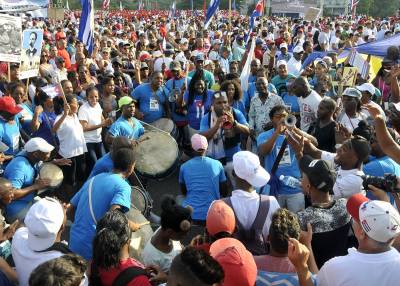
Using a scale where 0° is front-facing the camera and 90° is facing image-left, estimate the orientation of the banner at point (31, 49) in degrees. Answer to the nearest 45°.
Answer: approximately 0°

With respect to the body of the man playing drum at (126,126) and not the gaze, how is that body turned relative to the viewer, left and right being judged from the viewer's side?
facing the viewer and to the right of the viewer

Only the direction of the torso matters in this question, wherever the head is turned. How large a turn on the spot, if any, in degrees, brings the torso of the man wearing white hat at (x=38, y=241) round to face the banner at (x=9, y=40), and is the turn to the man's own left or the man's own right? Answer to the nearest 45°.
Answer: approximately 45° to the man's own left

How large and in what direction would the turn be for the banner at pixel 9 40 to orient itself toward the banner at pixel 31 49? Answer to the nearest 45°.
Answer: approximately 135° to its left

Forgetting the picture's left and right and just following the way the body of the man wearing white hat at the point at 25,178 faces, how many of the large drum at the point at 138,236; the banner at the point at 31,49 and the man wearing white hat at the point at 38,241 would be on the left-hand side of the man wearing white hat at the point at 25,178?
1

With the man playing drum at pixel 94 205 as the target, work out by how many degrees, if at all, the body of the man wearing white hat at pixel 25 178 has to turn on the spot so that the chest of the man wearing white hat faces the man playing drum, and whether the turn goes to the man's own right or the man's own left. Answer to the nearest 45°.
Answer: approximately 45° to the man's own right

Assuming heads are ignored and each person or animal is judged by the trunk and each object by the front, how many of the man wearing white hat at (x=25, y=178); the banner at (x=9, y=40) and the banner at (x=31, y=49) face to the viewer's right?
1

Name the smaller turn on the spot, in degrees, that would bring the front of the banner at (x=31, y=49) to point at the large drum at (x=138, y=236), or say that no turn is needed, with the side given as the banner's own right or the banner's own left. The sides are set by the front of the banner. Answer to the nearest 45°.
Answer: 0° — it already faces it

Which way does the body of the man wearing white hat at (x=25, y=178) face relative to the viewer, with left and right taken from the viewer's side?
facing to the right of the viewer

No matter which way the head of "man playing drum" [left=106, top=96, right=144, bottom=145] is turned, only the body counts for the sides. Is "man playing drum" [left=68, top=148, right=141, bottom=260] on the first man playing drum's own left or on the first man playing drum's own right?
on the first man playing drum's own right

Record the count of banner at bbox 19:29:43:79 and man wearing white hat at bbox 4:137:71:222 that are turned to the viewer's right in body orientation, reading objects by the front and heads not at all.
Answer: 1

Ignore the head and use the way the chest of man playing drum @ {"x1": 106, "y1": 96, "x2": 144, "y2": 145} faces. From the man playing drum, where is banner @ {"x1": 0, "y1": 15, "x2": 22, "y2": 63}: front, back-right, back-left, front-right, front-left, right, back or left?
back

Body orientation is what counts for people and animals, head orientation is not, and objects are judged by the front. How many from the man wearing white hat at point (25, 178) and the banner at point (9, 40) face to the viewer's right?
1

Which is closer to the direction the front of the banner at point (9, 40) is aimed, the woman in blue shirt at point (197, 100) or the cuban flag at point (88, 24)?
the woman in blue shirt

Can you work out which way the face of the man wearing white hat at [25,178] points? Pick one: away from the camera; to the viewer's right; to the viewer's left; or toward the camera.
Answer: to the viewer's right

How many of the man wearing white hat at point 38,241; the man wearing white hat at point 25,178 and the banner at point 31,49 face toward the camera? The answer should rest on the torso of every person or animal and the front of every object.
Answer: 1

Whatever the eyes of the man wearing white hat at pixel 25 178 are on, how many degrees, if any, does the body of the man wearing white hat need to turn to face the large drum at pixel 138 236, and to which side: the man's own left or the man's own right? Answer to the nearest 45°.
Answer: approximately 45° to the man's own right

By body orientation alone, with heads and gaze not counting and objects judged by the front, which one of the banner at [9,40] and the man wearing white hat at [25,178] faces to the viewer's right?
the man wearing white hat

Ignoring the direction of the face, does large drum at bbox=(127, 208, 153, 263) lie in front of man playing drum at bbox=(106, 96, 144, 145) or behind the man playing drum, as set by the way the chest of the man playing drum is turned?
in front

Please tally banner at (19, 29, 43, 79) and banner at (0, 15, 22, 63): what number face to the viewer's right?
0

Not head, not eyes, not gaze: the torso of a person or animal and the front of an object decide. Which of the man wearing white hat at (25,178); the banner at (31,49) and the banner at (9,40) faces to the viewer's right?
the man wearing white hat

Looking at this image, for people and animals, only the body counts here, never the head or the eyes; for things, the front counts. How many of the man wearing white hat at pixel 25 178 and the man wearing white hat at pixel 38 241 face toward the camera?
0

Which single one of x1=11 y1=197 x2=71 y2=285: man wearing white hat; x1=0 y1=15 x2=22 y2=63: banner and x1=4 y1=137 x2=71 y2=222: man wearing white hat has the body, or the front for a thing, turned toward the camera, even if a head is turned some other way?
the banner
